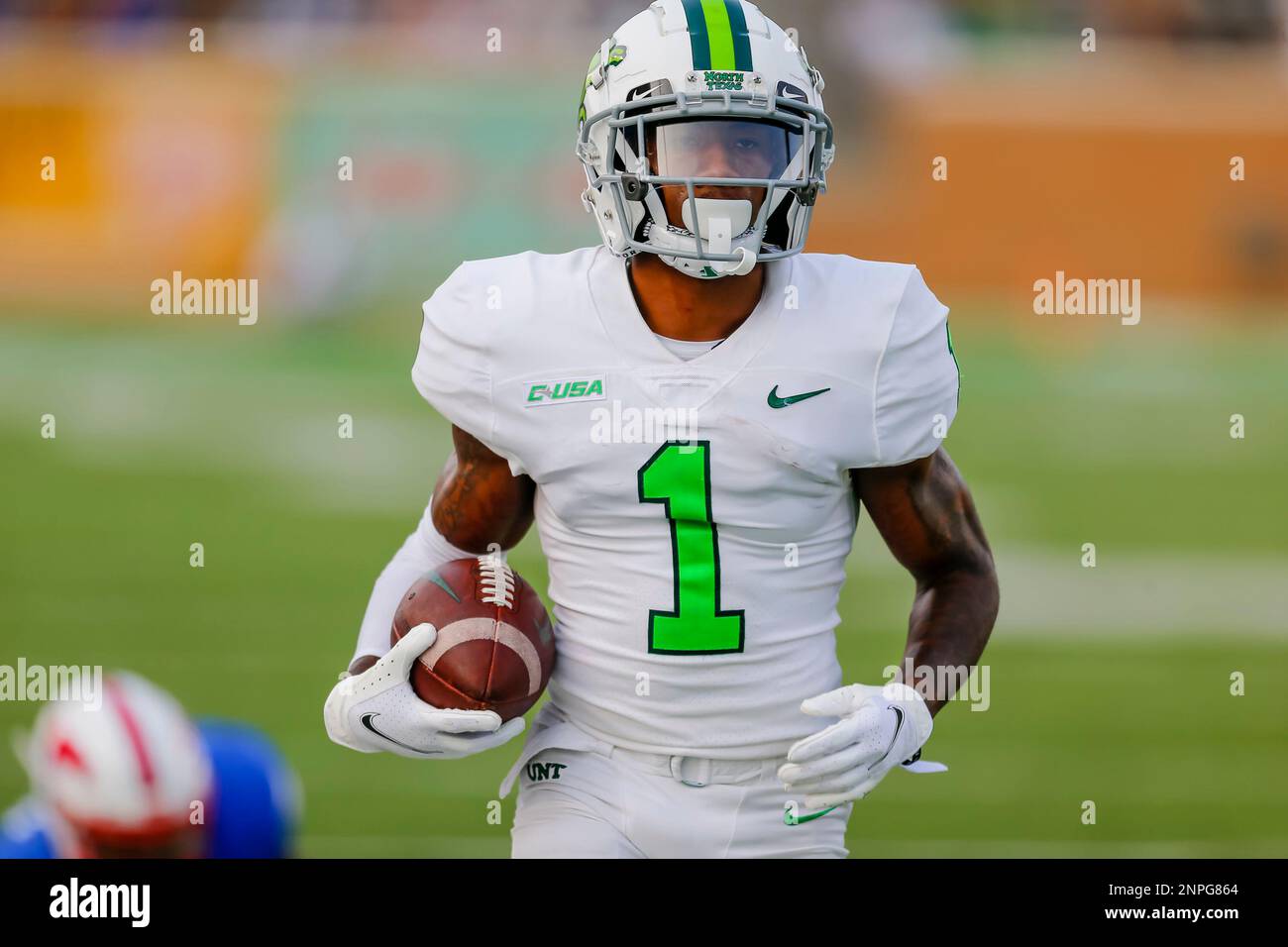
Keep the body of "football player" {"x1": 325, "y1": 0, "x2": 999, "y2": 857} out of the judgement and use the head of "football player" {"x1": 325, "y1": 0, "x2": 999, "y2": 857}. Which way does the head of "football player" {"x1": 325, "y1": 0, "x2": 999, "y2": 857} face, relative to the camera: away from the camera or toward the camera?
toward the camera

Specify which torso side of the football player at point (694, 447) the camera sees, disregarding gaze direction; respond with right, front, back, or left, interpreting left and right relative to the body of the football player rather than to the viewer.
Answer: front

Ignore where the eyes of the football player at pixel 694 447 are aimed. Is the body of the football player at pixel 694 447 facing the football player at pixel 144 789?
no
